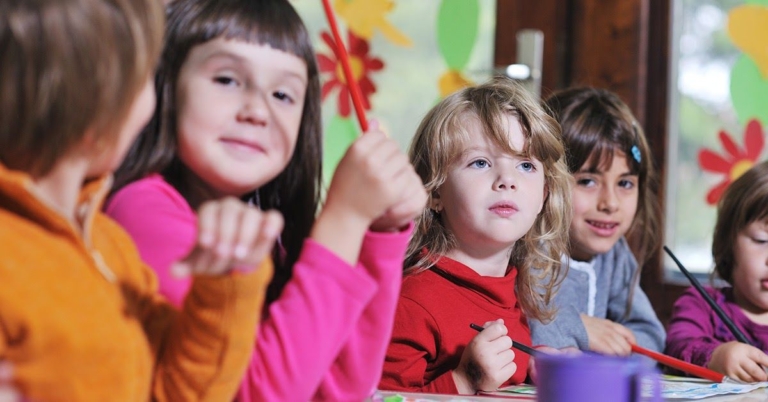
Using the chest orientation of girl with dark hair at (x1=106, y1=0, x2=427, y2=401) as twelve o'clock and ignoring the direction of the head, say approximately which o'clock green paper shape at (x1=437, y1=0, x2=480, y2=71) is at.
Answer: The green paper shape is roughly at 8 o'clock from the girl with dark hair.

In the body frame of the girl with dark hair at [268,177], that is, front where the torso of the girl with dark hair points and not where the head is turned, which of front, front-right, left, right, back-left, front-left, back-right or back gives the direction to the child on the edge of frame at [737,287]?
left

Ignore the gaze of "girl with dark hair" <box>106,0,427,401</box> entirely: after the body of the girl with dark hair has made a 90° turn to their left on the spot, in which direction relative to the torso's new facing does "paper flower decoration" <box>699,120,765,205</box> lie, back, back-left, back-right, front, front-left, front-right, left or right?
front

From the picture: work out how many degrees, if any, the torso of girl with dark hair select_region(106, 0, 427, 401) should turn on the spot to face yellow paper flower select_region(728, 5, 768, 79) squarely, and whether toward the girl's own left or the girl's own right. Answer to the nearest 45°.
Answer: approximately 90° to the girl's own left

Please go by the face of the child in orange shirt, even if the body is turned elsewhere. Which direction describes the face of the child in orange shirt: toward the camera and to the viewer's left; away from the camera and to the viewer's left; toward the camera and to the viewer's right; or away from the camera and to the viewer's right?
away from the camera and to the viewer's right

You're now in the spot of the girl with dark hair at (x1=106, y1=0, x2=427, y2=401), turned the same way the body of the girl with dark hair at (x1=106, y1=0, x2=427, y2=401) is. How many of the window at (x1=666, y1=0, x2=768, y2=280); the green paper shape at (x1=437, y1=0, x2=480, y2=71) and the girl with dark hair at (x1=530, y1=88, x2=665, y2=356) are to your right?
0

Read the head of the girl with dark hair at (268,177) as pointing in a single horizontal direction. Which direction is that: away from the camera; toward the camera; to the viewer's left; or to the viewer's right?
toward the camera

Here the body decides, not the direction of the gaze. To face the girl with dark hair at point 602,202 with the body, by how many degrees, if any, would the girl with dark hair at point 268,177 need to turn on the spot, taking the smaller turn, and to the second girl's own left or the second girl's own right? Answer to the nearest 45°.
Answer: approximately 90° to the second girl's own left

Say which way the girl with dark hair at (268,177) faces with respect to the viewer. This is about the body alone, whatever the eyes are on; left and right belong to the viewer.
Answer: facing the viewer and to the right of the viewer
